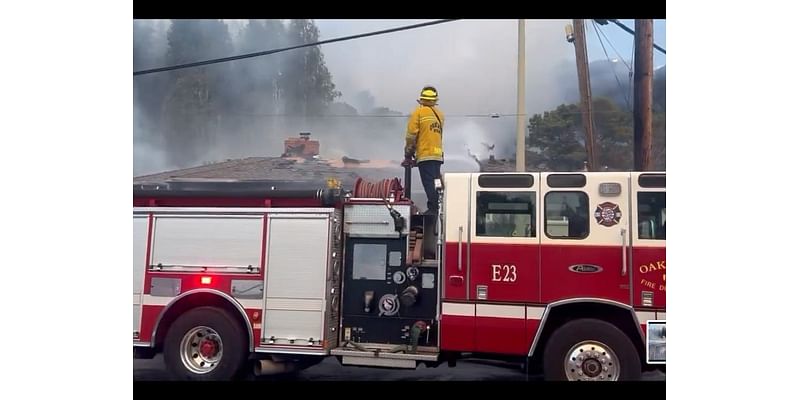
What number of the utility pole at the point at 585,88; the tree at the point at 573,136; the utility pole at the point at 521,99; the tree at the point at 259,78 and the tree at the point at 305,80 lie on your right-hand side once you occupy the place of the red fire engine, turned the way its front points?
0

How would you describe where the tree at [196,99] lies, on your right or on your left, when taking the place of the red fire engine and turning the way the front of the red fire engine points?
on your left

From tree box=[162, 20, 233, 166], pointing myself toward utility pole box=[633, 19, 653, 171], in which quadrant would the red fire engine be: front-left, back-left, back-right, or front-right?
front-right

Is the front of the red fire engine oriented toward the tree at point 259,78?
no

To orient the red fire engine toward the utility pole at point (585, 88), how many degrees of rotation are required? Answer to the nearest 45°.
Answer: approximately 45° to its left

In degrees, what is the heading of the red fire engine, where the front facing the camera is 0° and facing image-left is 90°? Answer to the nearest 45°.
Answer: approximately 270°

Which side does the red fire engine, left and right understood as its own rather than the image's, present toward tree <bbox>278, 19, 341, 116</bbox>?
left

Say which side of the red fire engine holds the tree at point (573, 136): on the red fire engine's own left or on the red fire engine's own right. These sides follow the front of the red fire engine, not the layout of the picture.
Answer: on the red fire engine's own left

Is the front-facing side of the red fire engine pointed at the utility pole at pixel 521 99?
no
